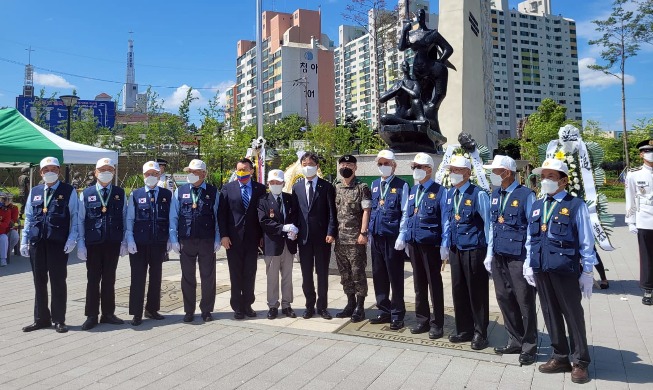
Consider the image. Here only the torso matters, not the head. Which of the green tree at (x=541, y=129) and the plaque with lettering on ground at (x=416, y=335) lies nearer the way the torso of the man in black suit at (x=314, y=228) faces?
the plaque with lettering on ground

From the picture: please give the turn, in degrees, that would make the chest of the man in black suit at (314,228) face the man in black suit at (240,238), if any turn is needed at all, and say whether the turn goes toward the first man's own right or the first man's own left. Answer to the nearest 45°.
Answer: approximately 90° to the first man's own right

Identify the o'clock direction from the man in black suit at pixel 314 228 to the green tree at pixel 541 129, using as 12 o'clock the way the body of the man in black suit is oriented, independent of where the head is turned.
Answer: The green tree is roughly at 7 o'clock from the man in black suit.

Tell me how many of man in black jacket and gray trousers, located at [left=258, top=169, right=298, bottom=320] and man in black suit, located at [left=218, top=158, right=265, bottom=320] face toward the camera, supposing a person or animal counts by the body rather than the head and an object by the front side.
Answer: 2

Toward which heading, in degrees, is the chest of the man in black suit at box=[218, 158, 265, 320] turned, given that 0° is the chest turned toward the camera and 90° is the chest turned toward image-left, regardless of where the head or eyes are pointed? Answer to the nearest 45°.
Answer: approximately 0°

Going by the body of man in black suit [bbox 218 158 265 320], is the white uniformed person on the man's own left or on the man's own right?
on the man's own left

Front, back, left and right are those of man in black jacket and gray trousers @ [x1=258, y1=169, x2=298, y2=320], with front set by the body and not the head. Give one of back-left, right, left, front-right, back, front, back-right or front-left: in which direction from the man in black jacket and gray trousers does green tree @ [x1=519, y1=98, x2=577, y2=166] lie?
back-left

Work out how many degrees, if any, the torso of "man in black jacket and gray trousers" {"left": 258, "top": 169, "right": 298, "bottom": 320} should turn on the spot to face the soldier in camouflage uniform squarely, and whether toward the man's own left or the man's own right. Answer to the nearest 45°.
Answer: approximately 90° to the man's own left

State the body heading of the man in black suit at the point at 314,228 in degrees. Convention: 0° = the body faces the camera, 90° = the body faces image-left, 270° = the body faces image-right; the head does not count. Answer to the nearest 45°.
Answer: approximately 0°

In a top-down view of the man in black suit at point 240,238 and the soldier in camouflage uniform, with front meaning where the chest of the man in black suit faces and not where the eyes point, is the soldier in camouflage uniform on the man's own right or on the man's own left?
on the man's own left
